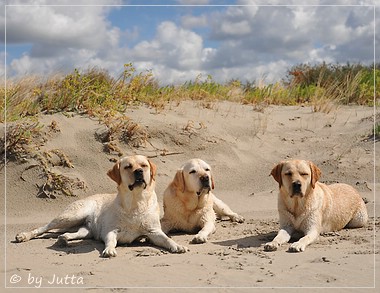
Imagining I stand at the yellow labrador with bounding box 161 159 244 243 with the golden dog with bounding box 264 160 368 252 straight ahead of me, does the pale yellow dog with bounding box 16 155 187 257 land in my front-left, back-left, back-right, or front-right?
back-right

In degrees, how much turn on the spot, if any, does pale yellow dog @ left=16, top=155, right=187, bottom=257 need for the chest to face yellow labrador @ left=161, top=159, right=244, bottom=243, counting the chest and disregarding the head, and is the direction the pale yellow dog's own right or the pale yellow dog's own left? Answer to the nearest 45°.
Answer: approximately 90° to the pale yellow dog's own left

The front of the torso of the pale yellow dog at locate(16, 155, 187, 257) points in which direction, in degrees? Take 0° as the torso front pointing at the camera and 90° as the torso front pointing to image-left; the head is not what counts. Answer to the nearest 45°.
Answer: approximately 315°

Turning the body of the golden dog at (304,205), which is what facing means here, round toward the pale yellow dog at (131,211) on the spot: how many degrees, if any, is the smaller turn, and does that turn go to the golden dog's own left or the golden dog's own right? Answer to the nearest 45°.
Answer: approximately 45° to the golden dog's own right

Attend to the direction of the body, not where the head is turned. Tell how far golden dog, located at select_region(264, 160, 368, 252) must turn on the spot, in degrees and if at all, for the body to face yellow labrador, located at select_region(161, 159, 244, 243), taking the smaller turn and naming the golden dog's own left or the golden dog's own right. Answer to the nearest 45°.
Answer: approximately 45° to the golden dog's own right

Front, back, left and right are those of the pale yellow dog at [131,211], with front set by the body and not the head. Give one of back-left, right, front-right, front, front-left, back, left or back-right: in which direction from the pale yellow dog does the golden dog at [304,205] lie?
front-left

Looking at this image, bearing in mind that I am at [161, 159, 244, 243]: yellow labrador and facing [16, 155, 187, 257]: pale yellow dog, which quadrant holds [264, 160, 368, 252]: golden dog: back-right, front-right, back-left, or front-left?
back-left
